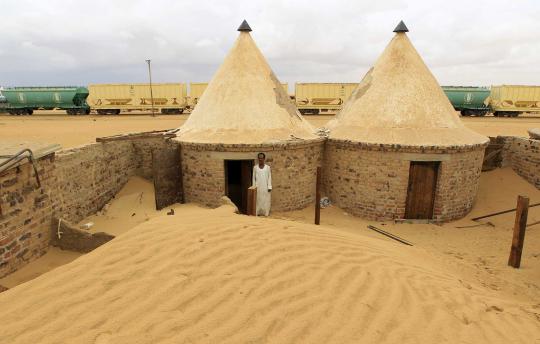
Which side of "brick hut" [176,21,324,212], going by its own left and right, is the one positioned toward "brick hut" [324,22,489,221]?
left

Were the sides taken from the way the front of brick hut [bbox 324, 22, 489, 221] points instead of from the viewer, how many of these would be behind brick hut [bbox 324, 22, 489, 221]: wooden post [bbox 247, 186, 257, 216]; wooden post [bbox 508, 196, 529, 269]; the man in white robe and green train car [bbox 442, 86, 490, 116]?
1

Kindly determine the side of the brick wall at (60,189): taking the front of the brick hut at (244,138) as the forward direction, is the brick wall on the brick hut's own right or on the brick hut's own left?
on the brick hut's own right

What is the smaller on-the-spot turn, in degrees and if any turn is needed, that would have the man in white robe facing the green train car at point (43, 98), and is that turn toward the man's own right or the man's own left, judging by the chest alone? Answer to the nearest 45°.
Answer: approximately 135° to the man's own right

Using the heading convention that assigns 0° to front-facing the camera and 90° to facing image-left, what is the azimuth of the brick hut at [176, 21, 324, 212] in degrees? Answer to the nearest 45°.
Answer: approximately 0°

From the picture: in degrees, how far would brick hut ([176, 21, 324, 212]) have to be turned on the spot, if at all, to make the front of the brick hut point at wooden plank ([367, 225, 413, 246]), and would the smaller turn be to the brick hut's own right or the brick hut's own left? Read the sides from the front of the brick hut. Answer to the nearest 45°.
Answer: approximately 45° to the brick hut's own left

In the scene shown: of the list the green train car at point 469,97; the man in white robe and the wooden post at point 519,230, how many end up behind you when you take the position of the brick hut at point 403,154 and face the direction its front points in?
1

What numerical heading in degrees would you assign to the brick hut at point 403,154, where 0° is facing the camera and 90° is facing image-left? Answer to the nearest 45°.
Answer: approximately 0°

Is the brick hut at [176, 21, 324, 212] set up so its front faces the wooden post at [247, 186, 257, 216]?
yes

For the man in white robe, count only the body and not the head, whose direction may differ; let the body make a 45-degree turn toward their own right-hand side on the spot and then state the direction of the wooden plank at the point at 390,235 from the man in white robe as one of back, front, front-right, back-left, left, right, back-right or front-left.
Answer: back-left

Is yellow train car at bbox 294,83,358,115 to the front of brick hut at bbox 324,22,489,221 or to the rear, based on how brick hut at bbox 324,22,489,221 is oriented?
to the rear
